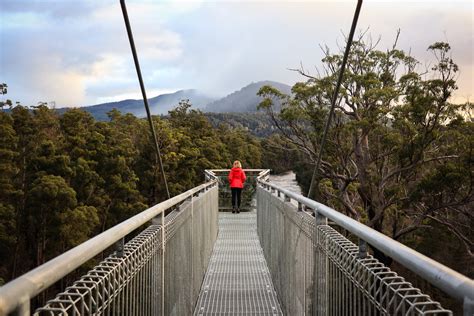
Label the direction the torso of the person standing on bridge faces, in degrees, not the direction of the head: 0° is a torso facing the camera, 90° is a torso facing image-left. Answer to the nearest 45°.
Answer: approximately 180°

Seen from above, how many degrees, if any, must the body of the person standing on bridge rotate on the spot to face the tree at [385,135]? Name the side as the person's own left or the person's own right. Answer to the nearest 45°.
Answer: approximately 45° to the person's own right
